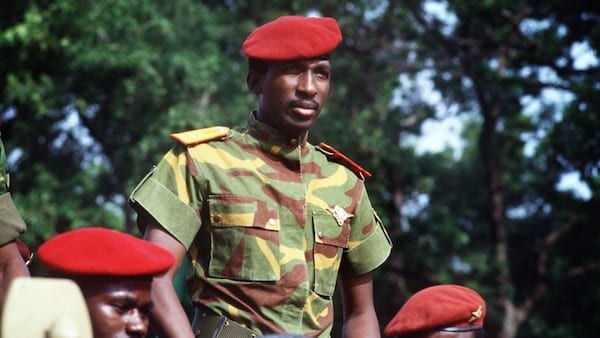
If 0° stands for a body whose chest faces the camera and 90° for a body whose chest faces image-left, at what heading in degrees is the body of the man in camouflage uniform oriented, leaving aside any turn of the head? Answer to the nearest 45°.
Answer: approximately 315°

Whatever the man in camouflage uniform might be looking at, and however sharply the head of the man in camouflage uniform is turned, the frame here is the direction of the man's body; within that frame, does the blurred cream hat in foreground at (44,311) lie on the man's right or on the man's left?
on the man's right

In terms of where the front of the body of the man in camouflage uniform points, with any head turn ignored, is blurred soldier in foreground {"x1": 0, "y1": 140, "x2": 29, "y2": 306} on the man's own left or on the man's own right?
on the man's own right
